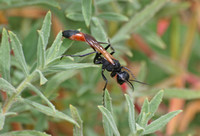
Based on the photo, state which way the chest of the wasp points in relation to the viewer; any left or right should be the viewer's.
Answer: facing the viewer and to the right of the viewer
